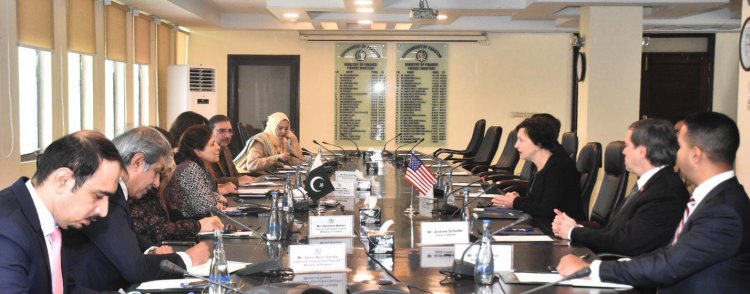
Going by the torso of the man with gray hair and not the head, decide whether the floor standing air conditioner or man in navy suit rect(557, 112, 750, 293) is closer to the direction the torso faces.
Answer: the man in navy suit

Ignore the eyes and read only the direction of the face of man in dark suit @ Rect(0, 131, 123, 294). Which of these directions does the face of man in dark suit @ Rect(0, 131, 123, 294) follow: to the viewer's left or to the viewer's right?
to the viewer's right

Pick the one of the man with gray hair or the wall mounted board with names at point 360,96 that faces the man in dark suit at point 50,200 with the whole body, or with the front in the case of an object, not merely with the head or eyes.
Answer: the wall mounted board with names

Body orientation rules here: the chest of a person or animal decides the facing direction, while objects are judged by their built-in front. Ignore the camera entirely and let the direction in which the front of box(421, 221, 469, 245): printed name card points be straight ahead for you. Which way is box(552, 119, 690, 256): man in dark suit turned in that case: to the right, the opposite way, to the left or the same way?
to the right

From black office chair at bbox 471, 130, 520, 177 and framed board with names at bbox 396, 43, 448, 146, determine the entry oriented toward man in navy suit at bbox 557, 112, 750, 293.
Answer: the framed board with names

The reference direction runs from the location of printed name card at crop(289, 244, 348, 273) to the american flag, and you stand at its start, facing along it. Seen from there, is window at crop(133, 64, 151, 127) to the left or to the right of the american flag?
left

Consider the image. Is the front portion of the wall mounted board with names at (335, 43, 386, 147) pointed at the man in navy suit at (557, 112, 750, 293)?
yes

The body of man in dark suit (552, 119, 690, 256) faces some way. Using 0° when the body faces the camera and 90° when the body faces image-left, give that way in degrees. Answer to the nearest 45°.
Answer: approximately 90°

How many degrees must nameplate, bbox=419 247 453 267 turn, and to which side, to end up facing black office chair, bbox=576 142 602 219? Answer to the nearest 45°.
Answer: approximately 135° to its left

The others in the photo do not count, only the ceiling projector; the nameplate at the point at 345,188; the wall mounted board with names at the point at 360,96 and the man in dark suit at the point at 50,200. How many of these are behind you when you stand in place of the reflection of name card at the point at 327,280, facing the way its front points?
3

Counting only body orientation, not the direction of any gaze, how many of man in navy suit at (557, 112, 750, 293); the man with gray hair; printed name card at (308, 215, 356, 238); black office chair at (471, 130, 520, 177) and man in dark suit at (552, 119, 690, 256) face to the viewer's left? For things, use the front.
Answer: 3

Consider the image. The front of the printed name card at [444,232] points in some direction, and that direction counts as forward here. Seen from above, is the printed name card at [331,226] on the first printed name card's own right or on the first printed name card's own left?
on the first printed name card's own right
